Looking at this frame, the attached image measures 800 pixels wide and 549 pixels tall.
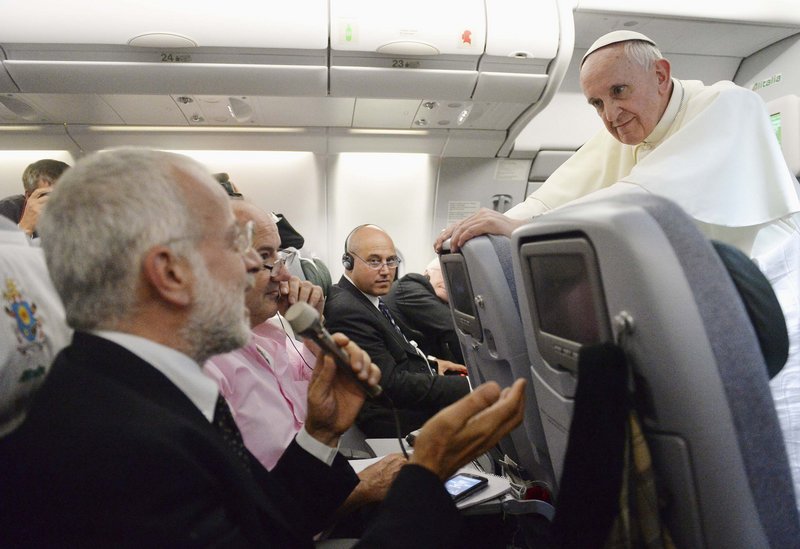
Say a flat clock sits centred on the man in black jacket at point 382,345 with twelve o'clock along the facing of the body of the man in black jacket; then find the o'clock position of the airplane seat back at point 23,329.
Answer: The airplane seat back is roughly at 2 o'clock from the man in black jacket.

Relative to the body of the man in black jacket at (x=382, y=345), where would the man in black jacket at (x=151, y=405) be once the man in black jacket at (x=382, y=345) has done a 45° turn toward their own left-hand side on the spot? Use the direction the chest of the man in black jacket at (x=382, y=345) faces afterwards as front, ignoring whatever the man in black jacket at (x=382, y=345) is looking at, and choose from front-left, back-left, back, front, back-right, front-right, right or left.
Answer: right

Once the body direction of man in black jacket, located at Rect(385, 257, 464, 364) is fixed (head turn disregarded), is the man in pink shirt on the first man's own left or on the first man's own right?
on the first man's own right

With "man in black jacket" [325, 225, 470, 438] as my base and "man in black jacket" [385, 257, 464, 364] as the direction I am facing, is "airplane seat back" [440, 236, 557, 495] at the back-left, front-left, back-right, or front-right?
back-right

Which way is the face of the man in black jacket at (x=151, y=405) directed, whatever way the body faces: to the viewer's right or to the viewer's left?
to the viewer's right

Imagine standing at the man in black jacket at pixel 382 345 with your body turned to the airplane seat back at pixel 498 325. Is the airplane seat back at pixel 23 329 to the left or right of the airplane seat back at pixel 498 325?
right

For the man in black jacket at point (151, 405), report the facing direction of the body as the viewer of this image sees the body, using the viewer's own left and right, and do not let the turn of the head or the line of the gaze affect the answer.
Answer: facing to the right of the viewer

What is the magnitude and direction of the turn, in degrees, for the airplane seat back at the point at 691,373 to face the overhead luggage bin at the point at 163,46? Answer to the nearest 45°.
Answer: approximately 90° to its left
